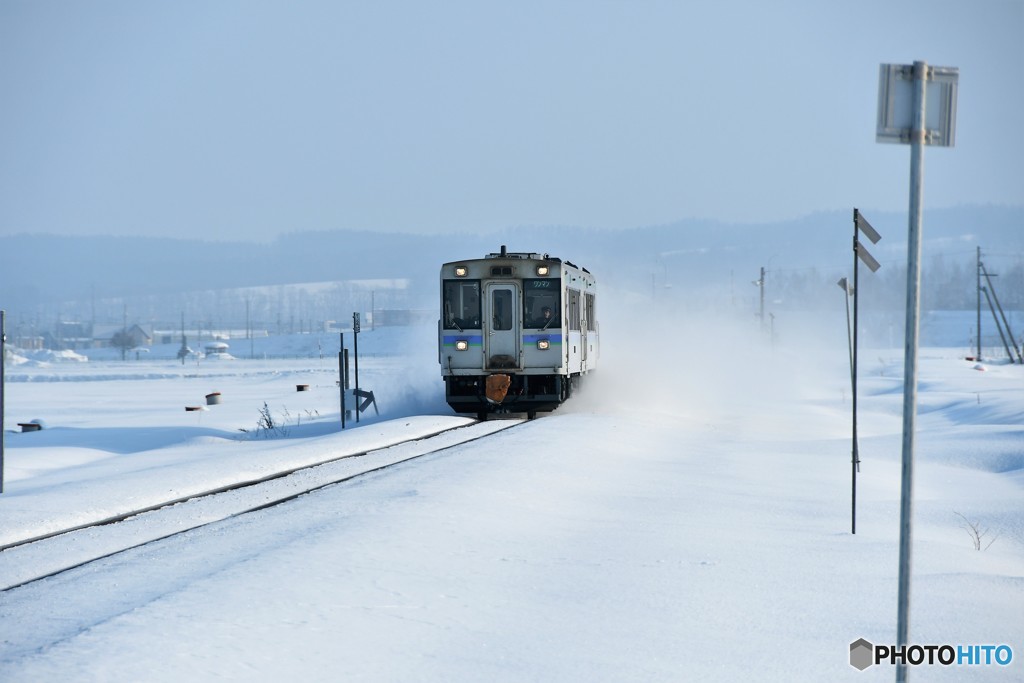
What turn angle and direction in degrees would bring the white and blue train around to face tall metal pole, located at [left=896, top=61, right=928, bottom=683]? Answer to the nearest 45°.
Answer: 0° — it already faces it

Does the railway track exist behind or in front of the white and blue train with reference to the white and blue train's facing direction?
in front

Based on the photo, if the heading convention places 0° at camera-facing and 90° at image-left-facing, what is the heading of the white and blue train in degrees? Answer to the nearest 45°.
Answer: approximately 0°
